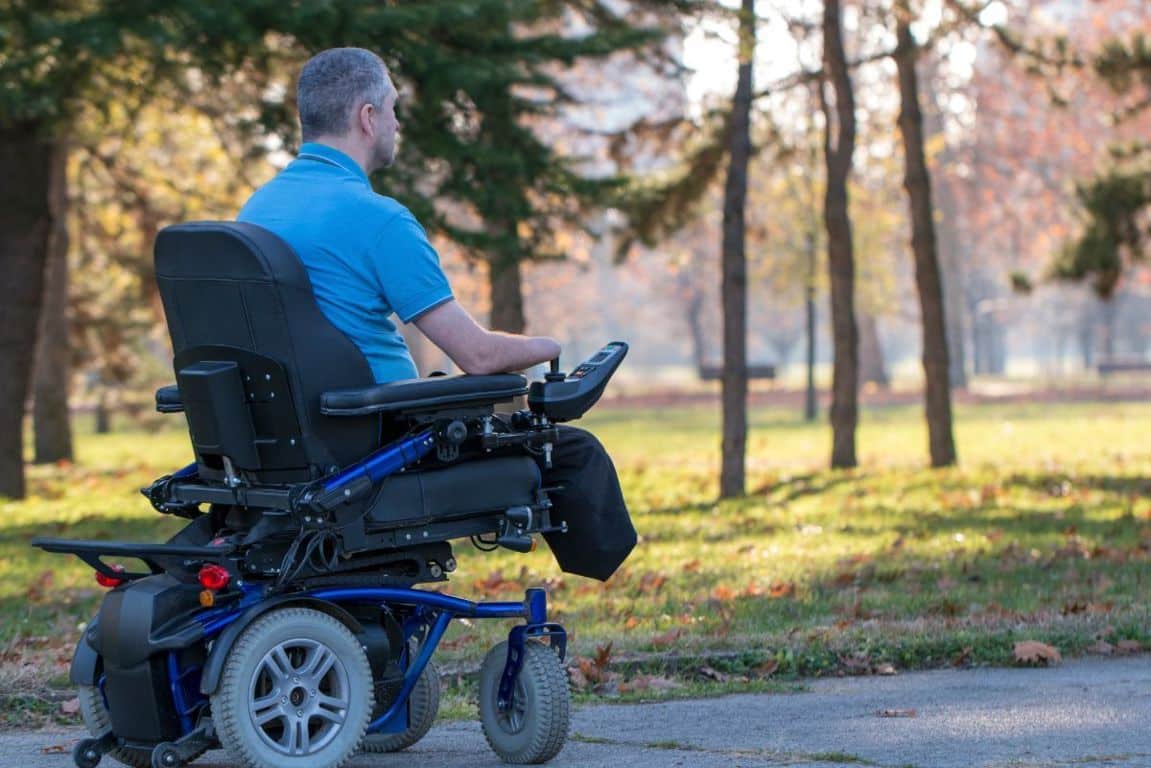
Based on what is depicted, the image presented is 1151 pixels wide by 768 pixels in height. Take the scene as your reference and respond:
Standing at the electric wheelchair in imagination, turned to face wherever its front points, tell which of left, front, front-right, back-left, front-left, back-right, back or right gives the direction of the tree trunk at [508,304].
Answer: front-left

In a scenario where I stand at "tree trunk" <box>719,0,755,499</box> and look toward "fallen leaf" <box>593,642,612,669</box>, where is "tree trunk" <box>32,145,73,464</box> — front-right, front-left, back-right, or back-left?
back-right

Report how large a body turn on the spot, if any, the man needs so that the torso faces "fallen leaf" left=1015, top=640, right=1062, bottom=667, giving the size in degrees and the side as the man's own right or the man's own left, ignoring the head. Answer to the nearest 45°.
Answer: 0° — they already face it

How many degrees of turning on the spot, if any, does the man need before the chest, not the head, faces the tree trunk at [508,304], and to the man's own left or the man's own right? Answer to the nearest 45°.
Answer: approximately 45° to the man's own left

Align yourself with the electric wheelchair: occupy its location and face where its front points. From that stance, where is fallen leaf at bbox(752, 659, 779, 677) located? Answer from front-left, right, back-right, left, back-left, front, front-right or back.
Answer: front

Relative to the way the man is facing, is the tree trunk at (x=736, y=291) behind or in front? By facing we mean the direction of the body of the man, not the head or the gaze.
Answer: in front

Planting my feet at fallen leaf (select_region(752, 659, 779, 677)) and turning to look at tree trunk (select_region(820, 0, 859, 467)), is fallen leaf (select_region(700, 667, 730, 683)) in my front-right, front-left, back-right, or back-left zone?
back-left

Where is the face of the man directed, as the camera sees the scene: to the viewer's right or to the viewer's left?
to the viewer's right

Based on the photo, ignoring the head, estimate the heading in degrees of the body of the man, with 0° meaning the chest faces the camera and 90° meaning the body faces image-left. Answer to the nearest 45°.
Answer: approximately 225°

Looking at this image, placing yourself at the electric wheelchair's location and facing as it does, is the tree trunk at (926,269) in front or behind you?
in front

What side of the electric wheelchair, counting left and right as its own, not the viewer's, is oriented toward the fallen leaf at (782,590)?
front

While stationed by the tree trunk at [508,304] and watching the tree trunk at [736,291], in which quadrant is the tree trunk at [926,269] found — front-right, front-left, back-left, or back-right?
front-left

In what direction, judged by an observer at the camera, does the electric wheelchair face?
facing away from the viewer and to the right of the viewer

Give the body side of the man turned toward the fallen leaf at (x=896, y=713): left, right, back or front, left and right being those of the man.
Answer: front
